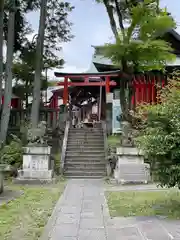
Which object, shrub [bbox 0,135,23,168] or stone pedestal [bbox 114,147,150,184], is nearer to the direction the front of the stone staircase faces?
the stone pedestal

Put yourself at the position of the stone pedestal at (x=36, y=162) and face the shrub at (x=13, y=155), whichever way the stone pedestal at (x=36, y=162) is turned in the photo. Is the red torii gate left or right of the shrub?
right

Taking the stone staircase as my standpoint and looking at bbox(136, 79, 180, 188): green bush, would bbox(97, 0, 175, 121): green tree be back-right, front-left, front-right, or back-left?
front-left

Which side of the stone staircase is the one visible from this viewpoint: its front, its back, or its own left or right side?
front

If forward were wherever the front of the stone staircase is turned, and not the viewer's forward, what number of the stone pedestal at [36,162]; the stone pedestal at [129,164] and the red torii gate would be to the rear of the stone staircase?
1

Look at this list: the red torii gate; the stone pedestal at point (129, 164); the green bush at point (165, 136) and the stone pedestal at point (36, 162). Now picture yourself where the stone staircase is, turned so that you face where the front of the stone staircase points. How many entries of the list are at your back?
1

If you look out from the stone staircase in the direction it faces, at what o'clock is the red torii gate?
The red torii gate is roughly at 6 o'clock from the stone staircase.

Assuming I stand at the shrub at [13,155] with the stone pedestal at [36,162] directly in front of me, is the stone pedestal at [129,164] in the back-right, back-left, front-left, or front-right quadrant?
front-left

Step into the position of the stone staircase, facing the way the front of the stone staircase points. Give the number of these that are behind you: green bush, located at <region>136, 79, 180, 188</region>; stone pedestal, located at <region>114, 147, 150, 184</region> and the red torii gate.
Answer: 1

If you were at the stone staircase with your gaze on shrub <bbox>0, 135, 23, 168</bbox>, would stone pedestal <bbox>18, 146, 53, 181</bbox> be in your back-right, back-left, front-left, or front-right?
front-left

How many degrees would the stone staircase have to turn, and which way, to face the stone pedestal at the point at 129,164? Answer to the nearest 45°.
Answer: approximately 45° to its left
